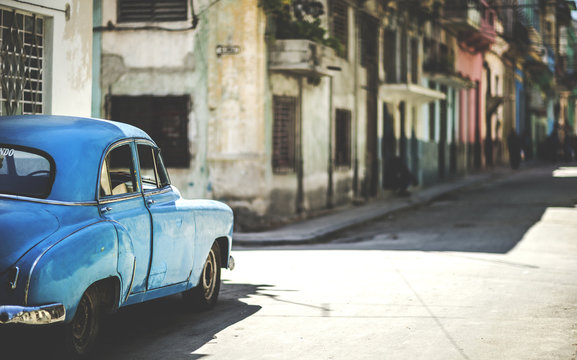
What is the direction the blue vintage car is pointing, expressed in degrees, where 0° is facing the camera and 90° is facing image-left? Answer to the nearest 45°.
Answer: approximately 225°
